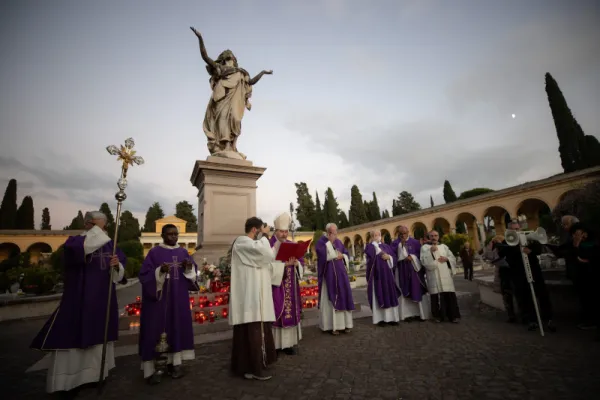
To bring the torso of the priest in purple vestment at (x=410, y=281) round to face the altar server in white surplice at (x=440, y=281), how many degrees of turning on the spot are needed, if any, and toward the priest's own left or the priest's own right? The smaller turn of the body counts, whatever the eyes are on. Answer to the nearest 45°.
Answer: approximately 90° to the priest's own left

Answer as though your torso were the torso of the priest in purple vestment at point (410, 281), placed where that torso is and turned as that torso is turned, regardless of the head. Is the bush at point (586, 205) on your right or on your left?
on your left

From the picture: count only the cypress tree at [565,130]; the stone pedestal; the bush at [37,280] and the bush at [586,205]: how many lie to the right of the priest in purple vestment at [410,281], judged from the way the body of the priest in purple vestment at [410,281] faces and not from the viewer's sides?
2

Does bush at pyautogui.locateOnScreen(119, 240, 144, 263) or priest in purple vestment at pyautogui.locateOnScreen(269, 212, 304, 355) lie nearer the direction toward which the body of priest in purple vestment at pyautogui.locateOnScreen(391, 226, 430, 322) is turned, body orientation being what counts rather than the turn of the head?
the priest in purple vestment

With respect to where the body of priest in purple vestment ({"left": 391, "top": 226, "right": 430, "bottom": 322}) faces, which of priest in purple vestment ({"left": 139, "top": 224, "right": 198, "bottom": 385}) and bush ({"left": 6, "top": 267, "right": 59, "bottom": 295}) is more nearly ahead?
the priest in purple vestment

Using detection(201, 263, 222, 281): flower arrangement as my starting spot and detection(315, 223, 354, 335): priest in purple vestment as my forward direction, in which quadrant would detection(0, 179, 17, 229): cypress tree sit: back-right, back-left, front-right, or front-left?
back-left

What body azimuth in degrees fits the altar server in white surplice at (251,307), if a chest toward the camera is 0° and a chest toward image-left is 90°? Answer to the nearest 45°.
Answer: approximately 225°

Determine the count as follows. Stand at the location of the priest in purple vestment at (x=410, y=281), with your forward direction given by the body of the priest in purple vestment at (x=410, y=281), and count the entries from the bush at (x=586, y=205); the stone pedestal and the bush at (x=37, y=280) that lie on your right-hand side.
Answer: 2
